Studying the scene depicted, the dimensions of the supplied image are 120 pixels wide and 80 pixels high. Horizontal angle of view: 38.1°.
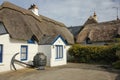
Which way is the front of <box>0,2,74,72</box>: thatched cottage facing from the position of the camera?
facing the viewer and to the right of the viewer

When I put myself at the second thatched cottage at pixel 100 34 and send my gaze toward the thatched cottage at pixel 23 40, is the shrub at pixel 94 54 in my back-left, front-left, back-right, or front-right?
front-left

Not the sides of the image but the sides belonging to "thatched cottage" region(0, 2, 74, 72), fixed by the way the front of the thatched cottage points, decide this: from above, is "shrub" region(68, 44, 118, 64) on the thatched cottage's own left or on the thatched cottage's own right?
on the thatched cottage's own left

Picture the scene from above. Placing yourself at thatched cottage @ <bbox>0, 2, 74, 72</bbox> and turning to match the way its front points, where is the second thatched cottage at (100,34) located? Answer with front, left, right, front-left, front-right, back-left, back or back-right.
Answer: left

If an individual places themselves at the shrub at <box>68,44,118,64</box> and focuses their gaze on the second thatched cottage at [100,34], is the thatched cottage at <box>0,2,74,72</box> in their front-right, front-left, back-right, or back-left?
back-left
